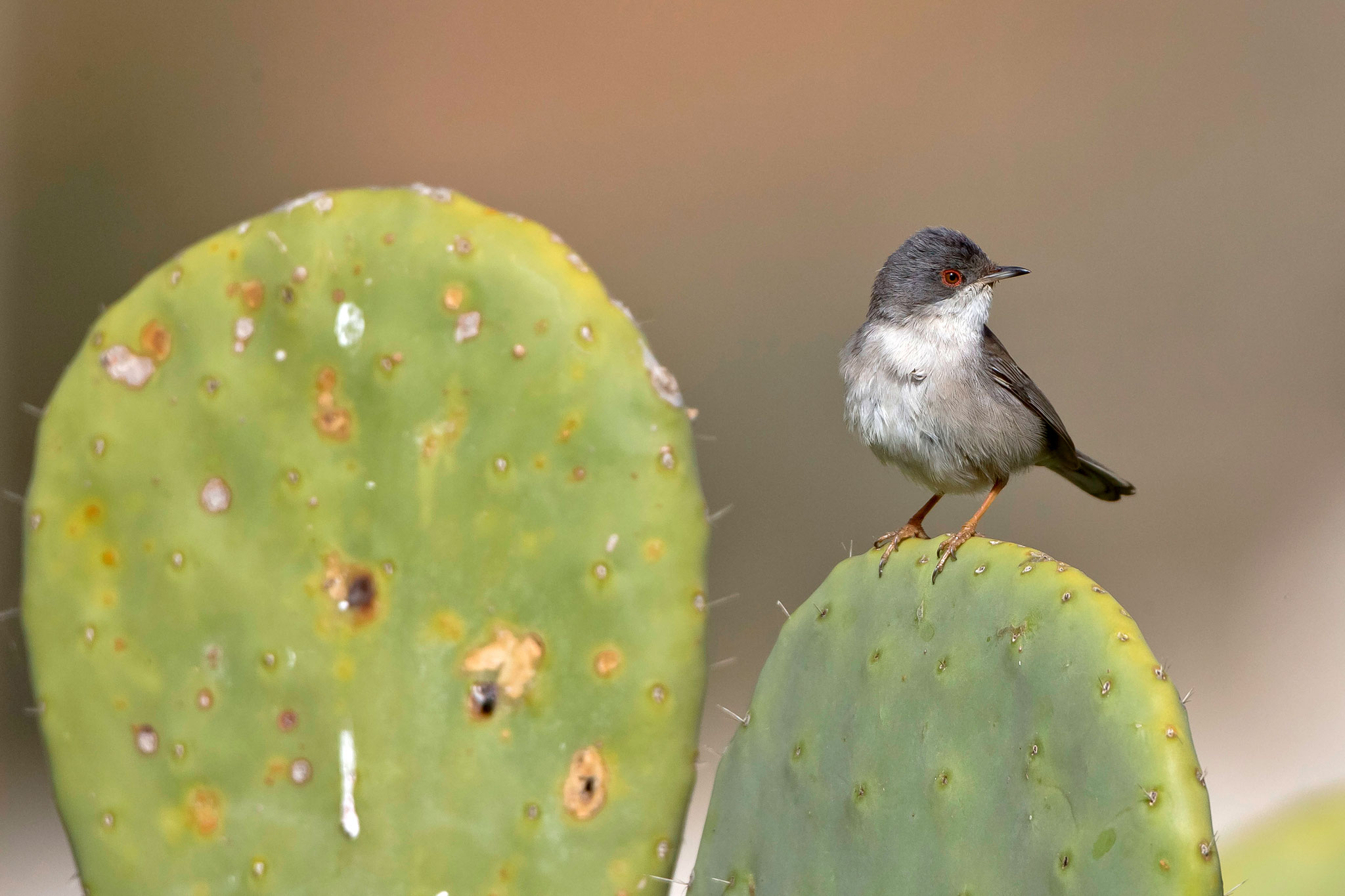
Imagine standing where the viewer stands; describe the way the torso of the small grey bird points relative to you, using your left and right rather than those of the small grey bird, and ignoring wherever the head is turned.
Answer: facing the viewer and to the left of the viewer
